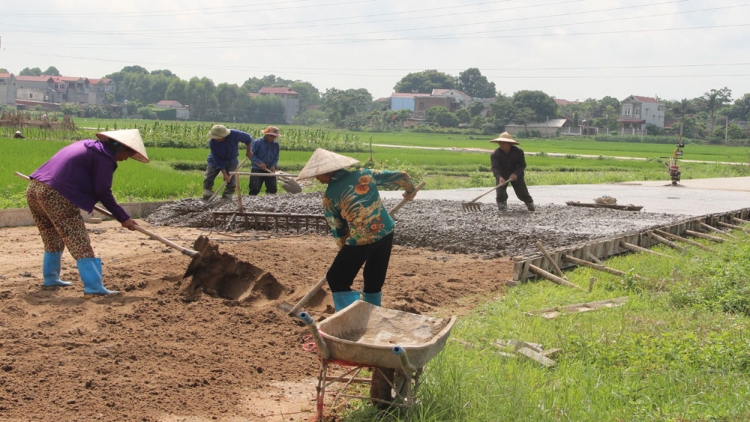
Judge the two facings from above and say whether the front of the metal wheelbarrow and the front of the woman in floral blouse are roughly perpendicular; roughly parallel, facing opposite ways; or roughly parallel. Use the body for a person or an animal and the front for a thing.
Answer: roughly perpendicular

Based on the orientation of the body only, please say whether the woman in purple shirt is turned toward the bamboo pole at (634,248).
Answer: yes

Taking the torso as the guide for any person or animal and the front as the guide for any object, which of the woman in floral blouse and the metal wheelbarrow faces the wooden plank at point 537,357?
the metal wheelbarrow

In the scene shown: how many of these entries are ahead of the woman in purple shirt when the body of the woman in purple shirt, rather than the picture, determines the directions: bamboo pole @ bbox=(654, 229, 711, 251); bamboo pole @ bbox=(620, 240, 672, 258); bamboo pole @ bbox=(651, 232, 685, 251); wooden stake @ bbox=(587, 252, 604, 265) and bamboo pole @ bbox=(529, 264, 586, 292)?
5

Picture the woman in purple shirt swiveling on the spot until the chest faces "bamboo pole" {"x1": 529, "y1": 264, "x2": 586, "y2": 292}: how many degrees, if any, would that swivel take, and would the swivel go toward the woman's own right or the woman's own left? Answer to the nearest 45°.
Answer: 0° — they already face it

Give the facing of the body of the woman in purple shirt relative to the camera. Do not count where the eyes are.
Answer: to the viewer's right

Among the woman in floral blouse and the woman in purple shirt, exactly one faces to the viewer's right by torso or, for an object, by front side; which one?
the woman in purple shirt

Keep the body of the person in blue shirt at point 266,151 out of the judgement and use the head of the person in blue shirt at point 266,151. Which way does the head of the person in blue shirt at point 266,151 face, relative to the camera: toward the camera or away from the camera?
toward the camera

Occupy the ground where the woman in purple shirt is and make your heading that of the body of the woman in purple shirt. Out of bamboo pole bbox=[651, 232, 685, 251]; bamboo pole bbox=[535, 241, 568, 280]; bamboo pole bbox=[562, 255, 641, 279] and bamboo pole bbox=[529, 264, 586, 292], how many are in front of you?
4

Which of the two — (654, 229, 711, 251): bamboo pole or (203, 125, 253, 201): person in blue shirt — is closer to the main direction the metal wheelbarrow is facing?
the bamboo pole

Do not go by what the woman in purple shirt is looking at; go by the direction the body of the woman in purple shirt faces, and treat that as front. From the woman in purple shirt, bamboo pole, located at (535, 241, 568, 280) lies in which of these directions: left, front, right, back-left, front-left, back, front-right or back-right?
front

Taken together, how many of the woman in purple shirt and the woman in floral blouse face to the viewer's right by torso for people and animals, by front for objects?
1
